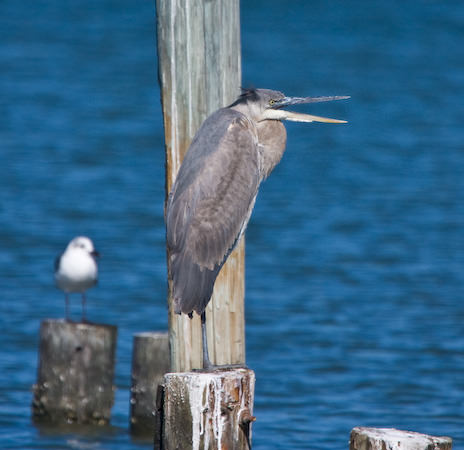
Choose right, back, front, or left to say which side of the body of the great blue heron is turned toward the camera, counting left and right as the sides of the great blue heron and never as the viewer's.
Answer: right

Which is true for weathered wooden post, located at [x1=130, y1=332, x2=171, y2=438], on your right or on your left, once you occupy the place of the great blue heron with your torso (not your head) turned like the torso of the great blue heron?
on your left

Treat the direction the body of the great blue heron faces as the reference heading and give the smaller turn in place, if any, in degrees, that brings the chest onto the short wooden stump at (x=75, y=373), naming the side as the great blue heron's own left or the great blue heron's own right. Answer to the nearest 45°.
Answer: approximately 135° to the great blue heron's own left
